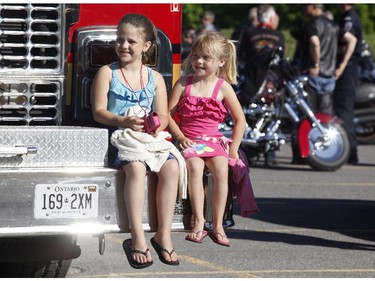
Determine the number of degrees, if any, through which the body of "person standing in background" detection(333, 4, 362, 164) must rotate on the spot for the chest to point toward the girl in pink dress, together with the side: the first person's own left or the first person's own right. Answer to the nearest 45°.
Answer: approximately 90° to the first person's own left

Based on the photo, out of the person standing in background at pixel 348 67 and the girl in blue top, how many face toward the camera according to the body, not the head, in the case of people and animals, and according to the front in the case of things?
1

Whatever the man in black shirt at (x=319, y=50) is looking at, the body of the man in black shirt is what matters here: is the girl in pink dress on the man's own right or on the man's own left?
on the man's own left

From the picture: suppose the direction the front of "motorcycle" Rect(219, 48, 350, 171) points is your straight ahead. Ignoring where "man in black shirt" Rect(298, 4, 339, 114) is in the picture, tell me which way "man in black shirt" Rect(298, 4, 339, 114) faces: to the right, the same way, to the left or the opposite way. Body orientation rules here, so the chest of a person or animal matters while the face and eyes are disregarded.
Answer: the opposite way

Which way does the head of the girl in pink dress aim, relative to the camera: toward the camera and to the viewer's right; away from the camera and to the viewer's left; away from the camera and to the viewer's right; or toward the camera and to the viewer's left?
toward the camera and to the viewer's left

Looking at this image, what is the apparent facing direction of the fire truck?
toward the camera

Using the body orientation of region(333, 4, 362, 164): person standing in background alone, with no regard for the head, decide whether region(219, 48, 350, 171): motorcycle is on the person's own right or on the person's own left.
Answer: on the person's own left

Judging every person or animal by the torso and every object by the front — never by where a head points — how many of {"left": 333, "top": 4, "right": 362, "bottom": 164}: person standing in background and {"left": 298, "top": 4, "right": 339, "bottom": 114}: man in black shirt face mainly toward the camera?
0

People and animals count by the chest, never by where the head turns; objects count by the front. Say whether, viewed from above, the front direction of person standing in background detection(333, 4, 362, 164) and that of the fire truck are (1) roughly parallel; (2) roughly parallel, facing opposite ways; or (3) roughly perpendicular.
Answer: roughly perpendicular

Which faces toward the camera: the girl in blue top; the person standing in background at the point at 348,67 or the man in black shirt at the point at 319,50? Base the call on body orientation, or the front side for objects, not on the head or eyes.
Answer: the girl in blue top

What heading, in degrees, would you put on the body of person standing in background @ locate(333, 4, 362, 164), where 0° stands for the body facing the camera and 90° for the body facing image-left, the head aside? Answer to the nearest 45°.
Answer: approximately 90°
